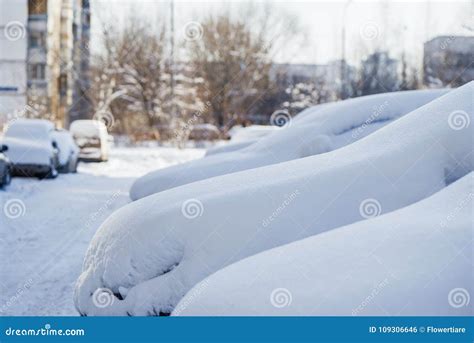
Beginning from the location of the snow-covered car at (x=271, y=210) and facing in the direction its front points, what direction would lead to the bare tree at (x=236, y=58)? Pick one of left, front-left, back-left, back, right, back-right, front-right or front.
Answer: back-right

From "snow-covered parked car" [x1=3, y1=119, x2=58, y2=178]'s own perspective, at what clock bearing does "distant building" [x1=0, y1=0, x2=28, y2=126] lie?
The distant building is roughly at 6 o'clock from the snow-covered parked car.

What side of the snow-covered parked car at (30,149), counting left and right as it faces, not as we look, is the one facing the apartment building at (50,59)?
back

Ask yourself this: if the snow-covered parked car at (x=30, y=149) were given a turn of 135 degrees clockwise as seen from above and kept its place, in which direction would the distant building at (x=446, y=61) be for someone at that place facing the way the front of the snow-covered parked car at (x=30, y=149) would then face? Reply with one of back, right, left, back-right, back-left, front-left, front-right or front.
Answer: right

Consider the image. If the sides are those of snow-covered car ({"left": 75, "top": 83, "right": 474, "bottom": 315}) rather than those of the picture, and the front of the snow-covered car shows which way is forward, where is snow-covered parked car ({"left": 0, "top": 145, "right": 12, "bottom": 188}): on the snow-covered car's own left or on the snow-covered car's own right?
on the snow-covered car's own right

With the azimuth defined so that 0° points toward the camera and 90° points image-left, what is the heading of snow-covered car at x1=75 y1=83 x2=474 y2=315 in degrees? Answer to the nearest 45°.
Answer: approximately 45°
